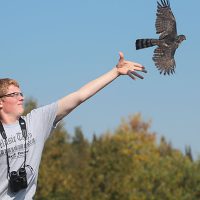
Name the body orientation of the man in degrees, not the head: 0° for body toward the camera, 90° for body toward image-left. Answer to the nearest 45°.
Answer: approximately 315°

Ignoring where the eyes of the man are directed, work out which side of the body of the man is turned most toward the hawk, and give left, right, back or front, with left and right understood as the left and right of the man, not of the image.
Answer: left

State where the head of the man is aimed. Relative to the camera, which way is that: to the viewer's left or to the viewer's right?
to the viewer's right
